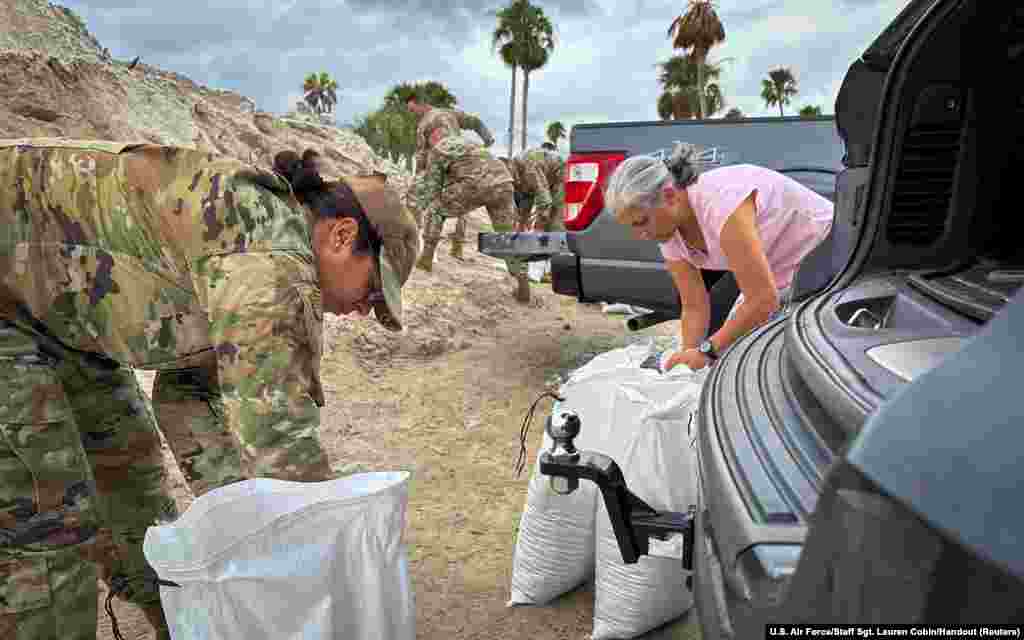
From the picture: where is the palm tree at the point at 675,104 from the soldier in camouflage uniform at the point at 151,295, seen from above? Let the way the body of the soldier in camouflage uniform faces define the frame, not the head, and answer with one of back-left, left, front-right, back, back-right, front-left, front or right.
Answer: front-left

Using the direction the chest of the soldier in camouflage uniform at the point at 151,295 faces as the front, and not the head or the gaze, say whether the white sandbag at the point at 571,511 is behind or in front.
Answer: in front

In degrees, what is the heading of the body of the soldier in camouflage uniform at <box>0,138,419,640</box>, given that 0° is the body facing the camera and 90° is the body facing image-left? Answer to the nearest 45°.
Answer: approximately 270°

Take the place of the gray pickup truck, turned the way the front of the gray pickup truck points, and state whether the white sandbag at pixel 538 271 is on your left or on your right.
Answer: on your left

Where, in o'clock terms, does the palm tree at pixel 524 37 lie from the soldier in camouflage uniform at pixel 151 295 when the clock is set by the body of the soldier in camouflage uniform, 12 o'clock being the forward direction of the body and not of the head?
The palm tree is roughly at 10 o'clock from the soldier in camouflage uniform.

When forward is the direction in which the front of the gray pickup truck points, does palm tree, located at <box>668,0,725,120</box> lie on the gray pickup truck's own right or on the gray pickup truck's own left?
on the gray pickup truck's own left

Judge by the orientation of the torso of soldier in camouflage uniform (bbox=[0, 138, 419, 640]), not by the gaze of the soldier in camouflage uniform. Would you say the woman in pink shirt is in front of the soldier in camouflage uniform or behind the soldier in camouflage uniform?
in front

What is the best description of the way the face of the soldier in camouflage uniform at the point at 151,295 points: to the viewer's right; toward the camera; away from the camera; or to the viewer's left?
to the viewer's right

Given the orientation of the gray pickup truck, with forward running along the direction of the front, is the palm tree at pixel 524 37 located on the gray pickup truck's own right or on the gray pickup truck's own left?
on the gray pickup truck's own left

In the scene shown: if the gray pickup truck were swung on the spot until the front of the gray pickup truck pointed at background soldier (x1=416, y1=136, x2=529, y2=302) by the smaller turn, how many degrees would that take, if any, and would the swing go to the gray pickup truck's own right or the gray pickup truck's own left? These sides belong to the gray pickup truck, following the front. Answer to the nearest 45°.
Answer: approximately 135° to the gray pickup truck's own left

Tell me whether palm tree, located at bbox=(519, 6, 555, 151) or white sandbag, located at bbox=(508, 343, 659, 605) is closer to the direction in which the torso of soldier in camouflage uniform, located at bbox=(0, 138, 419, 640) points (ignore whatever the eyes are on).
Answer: the white sandbag
